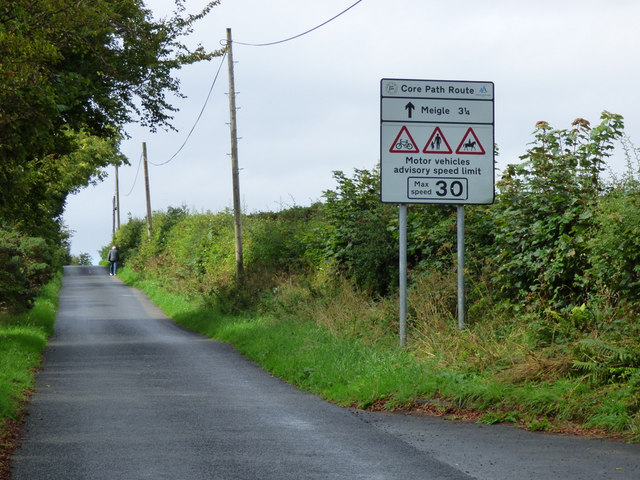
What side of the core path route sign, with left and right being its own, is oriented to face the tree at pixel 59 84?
right

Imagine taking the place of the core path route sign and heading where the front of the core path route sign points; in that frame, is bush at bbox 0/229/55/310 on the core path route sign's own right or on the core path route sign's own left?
on the core path route sign's own right

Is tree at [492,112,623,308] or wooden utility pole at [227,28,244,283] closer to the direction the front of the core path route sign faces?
the tree

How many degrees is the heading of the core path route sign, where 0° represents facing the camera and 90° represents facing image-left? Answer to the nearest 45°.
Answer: approximately 0°

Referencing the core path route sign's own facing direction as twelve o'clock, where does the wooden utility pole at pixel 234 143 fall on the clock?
The wooden utility pole is roughly at 5 o'clock from the core path route sign.
